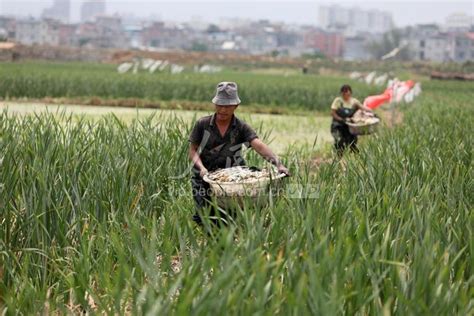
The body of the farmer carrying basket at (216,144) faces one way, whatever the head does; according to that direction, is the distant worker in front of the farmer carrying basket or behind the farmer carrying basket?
behind

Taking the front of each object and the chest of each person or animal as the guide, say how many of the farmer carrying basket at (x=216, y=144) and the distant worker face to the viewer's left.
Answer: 0

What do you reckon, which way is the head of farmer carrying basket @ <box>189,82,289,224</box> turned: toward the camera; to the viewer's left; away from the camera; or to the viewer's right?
toward the camera

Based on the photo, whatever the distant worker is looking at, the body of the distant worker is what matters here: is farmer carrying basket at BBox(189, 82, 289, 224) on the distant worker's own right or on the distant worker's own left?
on the distant worker's own right

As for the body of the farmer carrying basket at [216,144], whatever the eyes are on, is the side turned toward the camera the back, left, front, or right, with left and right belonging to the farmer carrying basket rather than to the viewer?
front
